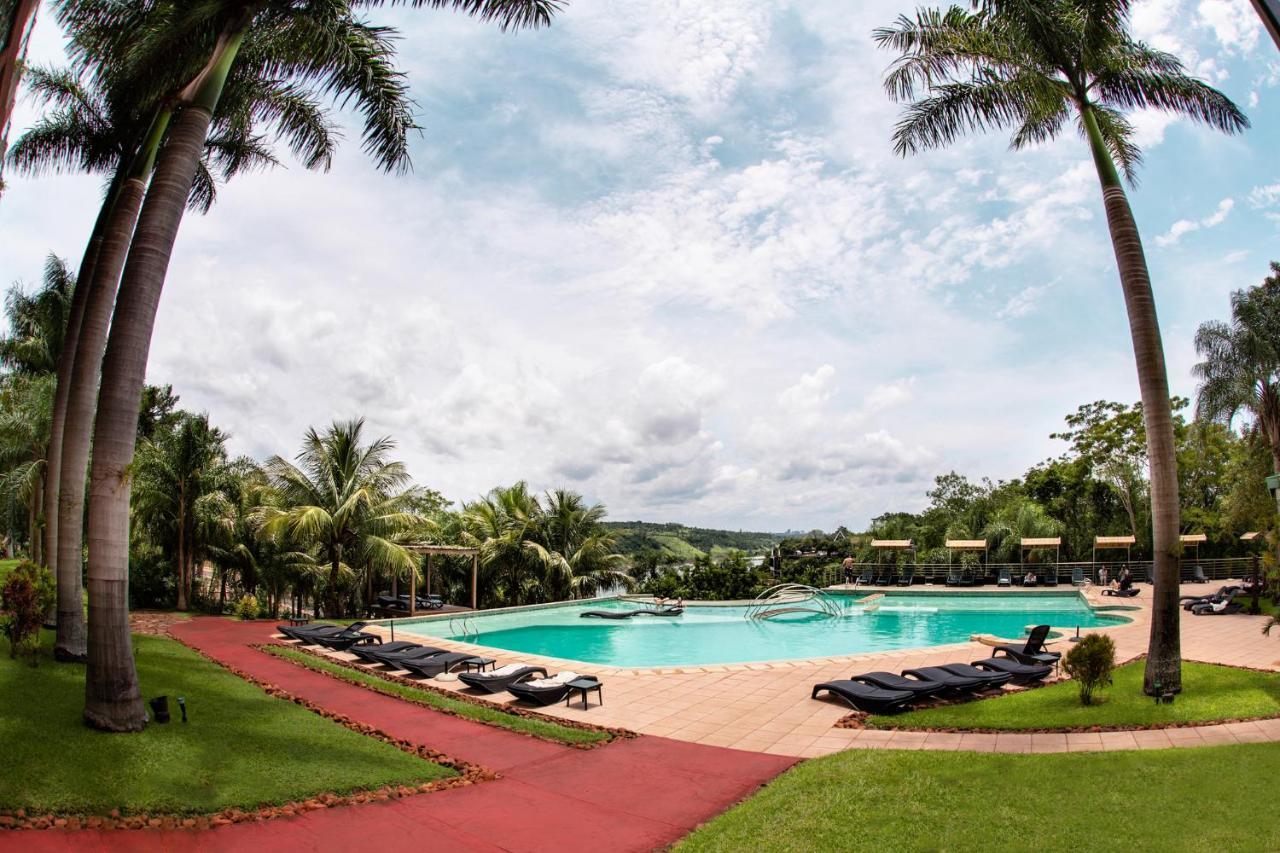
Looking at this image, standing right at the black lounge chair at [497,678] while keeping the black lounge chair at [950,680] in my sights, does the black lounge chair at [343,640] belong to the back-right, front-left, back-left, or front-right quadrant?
back-left

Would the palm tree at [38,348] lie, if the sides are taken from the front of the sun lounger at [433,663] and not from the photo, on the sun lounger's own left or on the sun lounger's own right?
on the sun lounger's own left

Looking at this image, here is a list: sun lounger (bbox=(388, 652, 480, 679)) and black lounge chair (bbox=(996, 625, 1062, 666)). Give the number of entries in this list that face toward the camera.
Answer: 0

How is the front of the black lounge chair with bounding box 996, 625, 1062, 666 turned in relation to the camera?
facing away from the viewer and to the left of the viewer

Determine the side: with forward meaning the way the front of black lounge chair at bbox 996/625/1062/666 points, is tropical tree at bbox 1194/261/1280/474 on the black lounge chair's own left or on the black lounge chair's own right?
on the black lounge chair's own right

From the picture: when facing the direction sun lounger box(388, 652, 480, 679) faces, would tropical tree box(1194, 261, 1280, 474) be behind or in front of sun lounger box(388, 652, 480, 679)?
in front

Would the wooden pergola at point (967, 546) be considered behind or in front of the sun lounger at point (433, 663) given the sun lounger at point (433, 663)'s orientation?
in front

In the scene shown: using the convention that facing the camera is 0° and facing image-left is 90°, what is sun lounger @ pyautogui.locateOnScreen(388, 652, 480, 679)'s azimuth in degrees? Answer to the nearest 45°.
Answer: approximately 225°

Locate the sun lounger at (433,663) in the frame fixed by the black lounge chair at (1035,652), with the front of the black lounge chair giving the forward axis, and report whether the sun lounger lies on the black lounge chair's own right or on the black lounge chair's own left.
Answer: on the black lounge chair's own left
